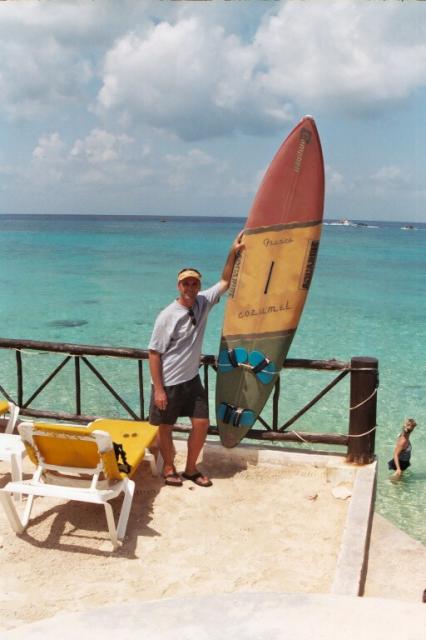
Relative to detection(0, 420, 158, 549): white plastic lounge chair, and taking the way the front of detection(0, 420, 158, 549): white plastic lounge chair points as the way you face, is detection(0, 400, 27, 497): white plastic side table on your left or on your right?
on your left

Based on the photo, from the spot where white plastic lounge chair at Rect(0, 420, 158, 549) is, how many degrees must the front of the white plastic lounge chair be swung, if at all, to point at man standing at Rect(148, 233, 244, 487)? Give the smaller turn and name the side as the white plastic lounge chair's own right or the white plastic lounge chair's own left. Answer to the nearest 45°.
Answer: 0° — it already faces them

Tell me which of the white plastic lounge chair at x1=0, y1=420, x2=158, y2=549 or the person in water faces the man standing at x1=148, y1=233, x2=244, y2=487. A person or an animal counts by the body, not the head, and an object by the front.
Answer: the white plastic lounge chair

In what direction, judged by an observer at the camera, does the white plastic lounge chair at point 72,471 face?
facing away from the viewer and to the right of the viewer
